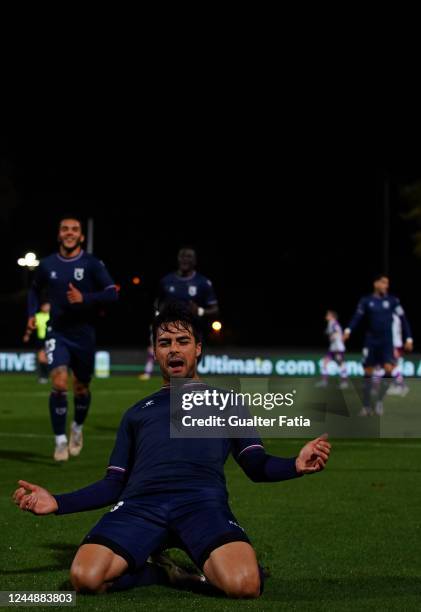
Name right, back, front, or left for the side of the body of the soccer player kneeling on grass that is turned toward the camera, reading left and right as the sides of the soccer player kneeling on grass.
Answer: front

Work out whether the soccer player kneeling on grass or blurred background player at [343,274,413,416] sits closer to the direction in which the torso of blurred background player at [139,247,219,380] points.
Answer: the soccer player kneeling on grass

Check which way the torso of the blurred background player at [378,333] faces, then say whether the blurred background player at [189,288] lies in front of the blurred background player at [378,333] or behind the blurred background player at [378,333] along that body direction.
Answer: in front

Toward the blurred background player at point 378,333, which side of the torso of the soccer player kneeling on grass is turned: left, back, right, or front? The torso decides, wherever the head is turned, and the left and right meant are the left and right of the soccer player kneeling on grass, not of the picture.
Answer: back

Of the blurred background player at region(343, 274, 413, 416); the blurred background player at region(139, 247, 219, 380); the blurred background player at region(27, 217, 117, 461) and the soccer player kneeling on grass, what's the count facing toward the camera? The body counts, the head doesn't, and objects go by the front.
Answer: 4

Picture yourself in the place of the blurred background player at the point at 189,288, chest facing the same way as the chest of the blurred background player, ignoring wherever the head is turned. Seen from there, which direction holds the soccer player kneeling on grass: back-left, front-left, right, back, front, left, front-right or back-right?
front

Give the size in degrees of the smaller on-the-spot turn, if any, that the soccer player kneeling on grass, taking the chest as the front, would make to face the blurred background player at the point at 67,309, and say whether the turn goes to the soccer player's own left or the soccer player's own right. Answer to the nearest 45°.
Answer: approximately 180°

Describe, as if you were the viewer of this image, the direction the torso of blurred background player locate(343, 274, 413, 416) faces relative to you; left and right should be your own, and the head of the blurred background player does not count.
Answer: facing the viewer

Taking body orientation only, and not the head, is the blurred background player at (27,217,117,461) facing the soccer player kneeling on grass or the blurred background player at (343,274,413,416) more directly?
the soccer player kneeling on grass
